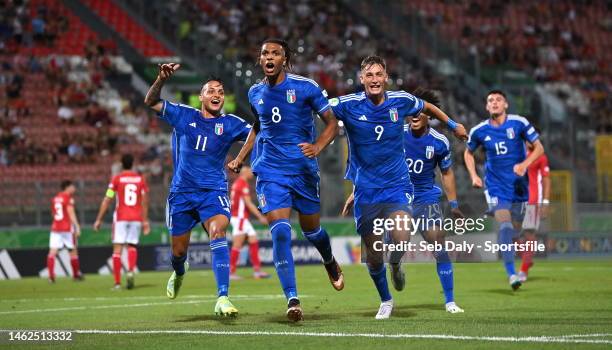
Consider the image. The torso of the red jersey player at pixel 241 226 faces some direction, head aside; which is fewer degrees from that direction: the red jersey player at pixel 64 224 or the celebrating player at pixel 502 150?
the celebrating player

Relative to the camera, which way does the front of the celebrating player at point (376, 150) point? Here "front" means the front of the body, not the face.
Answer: toward the camera

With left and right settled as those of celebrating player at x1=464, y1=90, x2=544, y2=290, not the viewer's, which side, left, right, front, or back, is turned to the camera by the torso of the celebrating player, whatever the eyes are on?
front

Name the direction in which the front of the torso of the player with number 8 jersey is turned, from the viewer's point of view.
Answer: toward the camera

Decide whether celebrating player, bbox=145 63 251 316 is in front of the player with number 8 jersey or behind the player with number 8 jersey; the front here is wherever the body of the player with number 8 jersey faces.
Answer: behind

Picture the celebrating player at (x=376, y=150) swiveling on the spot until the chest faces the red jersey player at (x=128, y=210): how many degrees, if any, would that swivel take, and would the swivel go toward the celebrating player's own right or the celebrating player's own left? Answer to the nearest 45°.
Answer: approximately 135° to the celebrating player's own right

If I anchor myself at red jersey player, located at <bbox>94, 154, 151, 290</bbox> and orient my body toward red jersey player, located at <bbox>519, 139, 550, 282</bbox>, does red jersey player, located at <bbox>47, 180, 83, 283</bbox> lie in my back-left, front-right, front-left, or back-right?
back-left
